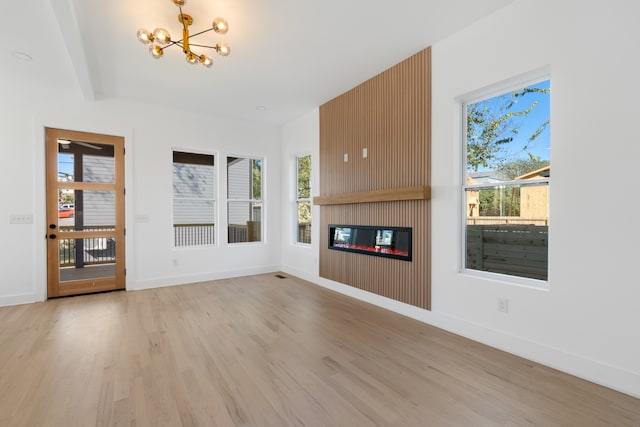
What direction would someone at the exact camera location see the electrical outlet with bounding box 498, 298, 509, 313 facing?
facing the viewer and to the left of the viewer

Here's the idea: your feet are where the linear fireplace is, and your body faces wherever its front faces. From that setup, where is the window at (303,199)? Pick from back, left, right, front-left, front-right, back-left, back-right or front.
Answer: right

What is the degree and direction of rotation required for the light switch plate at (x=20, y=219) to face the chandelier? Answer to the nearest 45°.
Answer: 0° — it already faces it

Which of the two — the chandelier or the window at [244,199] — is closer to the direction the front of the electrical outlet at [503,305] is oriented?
the chandelier

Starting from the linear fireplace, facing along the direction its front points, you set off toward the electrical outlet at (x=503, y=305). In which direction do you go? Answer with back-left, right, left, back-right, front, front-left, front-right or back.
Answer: left

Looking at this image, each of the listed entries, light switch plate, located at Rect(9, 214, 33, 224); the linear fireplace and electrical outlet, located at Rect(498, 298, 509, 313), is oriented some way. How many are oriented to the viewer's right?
0

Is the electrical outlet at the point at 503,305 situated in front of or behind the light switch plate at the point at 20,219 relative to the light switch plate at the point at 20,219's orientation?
in front

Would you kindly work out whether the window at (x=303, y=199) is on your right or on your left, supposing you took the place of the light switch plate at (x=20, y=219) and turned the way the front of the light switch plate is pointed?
on your left

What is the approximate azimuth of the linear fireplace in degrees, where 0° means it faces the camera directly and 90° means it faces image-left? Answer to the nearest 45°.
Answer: approximately 45°

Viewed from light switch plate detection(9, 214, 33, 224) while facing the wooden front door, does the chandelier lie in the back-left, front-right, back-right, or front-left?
front-right

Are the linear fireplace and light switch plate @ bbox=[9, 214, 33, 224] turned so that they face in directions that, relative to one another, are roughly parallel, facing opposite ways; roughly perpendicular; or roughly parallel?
roughly perpendicular

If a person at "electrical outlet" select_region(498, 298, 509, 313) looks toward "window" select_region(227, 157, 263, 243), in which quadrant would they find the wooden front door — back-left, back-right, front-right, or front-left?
front-left

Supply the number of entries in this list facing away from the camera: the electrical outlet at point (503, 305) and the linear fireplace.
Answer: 0

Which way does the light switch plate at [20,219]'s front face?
toward the camera

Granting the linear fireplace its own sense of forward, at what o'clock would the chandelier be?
The chandelier is roughly at 12 o'clock from the linear fireplace.
